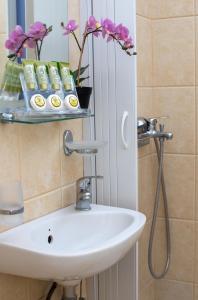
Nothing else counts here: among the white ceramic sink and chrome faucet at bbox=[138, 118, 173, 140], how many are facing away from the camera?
0

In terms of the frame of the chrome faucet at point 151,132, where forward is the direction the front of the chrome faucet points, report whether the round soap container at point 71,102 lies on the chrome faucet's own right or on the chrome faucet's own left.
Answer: on the chrome faucet's own right

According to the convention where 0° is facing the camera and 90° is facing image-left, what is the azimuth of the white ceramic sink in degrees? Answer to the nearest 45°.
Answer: approximately 315°

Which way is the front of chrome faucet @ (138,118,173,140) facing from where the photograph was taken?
facing the viewer and to the right of the viewer

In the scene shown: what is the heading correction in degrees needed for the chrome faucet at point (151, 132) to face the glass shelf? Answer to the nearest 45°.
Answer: approximately 90° to its right
